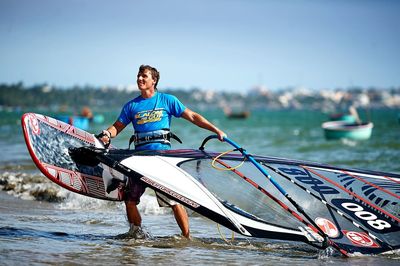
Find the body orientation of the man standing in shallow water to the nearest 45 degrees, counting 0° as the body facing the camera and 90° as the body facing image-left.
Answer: approximately 0°

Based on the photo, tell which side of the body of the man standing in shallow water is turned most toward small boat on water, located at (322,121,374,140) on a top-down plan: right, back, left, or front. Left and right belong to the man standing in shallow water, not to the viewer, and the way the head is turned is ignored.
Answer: back
